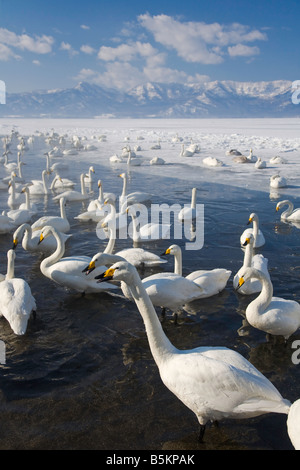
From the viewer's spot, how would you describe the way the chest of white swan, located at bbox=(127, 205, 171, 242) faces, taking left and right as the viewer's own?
facing to the left of the viewer

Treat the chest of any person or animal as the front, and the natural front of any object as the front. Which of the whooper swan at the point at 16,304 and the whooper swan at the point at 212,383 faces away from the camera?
the whooper swan at the point at 16,304

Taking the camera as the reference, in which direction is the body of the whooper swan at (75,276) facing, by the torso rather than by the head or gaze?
to the viewer's left

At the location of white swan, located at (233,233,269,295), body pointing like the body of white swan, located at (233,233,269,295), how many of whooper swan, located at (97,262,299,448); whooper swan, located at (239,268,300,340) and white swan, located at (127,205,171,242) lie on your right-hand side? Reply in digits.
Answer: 1

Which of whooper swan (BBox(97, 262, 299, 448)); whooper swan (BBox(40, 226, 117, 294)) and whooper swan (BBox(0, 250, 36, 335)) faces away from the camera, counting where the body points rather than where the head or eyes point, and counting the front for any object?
whooper swan (BBox(0, 250, 36, 335))

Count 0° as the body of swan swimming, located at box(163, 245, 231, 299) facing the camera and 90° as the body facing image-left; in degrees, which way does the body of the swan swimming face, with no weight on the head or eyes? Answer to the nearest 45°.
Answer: approximately 90°

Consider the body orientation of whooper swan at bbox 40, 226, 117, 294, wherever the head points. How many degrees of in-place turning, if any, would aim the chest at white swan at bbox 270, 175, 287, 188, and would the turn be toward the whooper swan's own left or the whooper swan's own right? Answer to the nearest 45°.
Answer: approximately 135° to the whooper swan's own right

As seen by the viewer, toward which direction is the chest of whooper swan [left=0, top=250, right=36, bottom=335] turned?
away from the camera

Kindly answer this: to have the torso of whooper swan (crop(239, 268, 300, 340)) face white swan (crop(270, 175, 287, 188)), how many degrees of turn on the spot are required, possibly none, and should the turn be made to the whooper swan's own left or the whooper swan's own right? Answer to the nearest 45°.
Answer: approximately 90° to the whooper swan's own right
